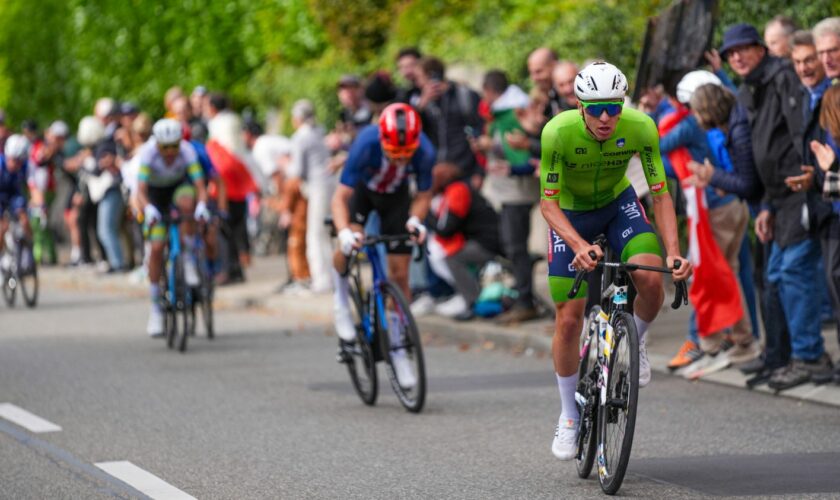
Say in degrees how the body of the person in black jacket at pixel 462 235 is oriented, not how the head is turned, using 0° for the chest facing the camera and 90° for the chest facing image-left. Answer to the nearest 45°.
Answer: approximately 90°

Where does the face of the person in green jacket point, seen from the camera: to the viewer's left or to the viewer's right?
to the viewer's left

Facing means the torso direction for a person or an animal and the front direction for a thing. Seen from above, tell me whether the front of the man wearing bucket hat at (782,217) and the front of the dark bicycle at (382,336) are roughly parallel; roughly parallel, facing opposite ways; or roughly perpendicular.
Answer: roughly perpendicular

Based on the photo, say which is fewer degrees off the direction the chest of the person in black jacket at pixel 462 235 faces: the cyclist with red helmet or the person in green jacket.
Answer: the cyclist with red helmet

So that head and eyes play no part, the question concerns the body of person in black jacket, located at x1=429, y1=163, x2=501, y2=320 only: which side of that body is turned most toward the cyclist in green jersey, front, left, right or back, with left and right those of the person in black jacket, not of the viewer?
left

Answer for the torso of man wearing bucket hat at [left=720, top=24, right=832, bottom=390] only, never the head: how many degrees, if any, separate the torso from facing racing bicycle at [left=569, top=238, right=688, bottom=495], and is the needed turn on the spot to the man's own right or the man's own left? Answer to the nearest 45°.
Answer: approximately 45° to the man's own left

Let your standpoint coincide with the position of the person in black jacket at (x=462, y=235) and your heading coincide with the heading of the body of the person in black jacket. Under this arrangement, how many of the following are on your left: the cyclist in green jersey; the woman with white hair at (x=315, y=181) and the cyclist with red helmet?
2

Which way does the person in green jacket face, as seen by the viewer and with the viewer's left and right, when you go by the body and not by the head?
facing to the left of the viewer

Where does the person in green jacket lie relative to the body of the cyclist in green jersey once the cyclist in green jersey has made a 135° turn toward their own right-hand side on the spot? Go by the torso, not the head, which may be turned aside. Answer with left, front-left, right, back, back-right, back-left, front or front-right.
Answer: front-right

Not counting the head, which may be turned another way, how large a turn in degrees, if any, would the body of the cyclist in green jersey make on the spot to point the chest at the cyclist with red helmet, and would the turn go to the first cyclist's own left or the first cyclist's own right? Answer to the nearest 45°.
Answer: approximately 135° to the first cyclist's own right
